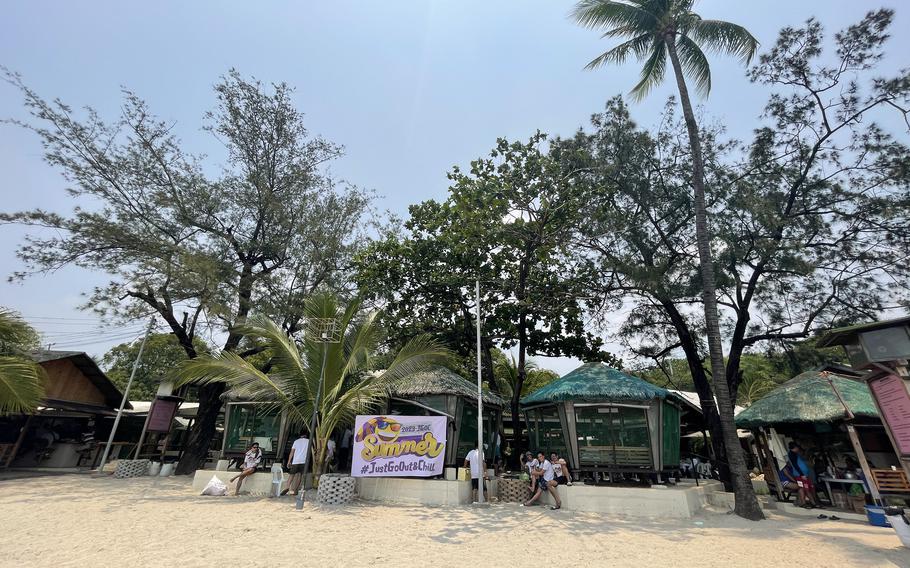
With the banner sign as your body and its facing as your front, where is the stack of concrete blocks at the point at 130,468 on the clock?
The stack of concrete blocks is roughly at 4 o'clock from the banner sign.

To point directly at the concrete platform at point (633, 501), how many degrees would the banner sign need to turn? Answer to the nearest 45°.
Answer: approximately 90° to its left

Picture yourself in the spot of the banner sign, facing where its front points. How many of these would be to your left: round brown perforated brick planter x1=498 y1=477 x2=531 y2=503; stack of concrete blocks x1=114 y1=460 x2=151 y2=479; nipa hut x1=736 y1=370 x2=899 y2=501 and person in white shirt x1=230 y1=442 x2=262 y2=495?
2

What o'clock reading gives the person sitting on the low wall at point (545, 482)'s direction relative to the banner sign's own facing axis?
The person sitting on the low wall is roughly at 9 o'clock from the banner sign.

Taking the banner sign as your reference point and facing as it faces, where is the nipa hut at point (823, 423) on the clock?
The nipa hut is roughly at 9 o'clock from the banner sign.

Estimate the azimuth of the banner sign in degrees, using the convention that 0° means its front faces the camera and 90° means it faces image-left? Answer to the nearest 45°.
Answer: approximately 0°

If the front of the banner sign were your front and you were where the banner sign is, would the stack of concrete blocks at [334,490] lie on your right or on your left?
on your right

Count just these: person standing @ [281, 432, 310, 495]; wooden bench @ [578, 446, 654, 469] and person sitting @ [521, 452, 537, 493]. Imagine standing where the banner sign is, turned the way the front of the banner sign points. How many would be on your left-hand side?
2

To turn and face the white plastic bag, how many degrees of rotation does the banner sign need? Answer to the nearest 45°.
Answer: approximately 90° to its right

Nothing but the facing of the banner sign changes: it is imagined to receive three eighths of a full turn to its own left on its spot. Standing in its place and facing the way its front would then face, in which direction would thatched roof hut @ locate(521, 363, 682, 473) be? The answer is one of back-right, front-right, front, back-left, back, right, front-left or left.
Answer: front-right

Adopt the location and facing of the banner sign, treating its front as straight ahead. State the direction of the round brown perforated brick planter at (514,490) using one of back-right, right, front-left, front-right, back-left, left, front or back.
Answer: left

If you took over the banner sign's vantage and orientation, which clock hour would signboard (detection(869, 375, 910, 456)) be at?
The signboard is roughly at 10 o'clock from the banner sign.

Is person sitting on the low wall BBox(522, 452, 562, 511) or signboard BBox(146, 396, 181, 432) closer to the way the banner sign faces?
the person sitting on the low wall

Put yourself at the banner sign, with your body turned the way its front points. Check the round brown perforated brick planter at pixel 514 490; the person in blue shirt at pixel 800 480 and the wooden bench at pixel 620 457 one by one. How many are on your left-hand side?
3

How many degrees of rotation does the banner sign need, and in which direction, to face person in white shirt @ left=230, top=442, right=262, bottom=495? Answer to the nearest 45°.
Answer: approximately 90° to its right

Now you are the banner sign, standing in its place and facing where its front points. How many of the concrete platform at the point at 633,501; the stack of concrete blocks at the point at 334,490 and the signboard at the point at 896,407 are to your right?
1
